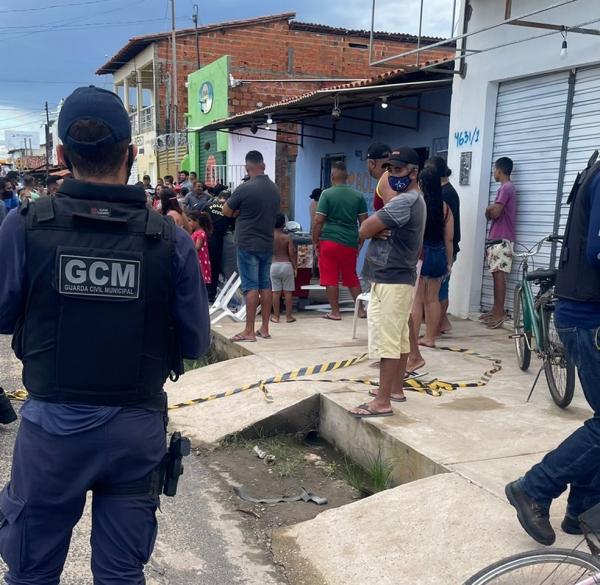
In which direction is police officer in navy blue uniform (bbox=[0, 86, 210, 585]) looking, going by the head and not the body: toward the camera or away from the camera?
away from the camera

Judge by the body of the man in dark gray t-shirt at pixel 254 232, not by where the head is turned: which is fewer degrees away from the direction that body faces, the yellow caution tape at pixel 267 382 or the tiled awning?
the tiled awning

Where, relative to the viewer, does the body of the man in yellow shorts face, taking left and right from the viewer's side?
facing to the left of the viewer

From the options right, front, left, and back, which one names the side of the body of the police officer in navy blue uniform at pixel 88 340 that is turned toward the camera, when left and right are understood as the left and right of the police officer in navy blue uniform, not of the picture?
back

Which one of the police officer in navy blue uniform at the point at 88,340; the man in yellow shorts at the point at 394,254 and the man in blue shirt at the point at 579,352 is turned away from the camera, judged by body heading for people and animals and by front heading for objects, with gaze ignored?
the police officer in navy blue uniform

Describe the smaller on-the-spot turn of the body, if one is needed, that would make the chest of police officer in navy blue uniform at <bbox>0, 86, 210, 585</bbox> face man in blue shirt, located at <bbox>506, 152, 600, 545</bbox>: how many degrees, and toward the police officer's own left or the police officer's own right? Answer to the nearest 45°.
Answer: approximately 90° to the police officer's own right
